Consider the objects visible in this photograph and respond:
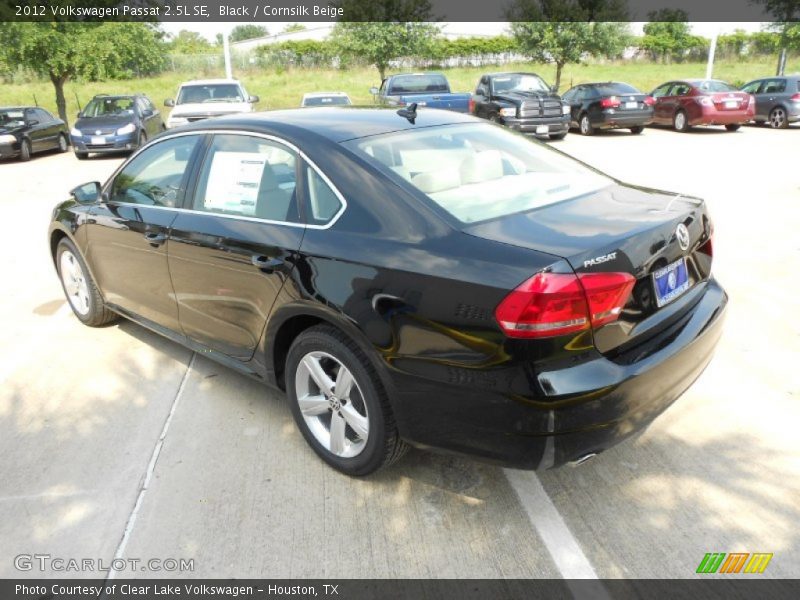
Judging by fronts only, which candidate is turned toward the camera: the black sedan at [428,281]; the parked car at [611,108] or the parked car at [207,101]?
the parked car at [207,101]

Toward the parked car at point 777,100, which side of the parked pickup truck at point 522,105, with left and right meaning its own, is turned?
left

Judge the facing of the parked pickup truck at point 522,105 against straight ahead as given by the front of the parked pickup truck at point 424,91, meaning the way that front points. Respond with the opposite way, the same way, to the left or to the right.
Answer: the opposite way

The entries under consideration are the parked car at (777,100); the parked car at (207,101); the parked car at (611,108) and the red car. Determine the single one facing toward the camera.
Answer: the parked car at (207,101)

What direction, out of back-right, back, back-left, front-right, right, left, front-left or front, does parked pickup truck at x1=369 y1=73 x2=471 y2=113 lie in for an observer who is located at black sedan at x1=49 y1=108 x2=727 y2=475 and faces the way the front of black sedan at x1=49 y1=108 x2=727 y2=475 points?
front-right

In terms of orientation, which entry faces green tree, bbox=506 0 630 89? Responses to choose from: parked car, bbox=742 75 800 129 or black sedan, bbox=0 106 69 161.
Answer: the parked car

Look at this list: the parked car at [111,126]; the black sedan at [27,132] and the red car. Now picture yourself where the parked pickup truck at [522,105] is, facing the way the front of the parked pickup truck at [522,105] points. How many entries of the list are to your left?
1

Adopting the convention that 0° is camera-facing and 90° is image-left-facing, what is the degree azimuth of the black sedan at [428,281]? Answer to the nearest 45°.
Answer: approximately 135°

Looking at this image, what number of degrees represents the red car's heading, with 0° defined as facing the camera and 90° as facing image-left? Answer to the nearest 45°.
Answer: approximately 135°

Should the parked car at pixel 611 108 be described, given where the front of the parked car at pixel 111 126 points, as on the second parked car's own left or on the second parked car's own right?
on the second parked car's own left

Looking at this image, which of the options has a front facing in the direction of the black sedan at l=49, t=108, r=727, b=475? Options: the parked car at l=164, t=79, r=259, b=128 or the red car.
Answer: the parked car

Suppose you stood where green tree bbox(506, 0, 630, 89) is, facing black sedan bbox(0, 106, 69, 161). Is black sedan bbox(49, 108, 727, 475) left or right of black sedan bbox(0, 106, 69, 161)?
left

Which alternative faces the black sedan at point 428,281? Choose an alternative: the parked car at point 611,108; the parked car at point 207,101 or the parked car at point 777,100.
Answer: the parked car at point 207,101

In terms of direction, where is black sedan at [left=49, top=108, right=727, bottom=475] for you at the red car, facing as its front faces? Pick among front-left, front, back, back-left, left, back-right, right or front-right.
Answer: back-left

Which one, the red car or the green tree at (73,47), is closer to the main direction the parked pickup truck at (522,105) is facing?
the red car

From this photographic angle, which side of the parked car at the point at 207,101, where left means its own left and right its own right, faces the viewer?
front

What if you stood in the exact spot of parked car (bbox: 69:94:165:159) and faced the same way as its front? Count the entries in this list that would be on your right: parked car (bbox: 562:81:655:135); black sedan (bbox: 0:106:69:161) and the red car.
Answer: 1

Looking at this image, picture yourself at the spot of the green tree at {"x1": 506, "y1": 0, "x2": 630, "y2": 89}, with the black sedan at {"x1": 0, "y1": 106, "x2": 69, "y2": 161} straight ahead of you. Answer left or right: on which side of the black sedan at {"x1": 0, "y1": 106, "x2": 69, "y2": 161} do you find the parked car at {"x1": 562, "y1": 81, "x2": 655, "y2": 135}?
left

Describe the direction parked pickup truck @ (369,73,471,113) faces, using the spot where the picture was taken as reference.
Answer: facing away from the viewer and to the left of the viewer
